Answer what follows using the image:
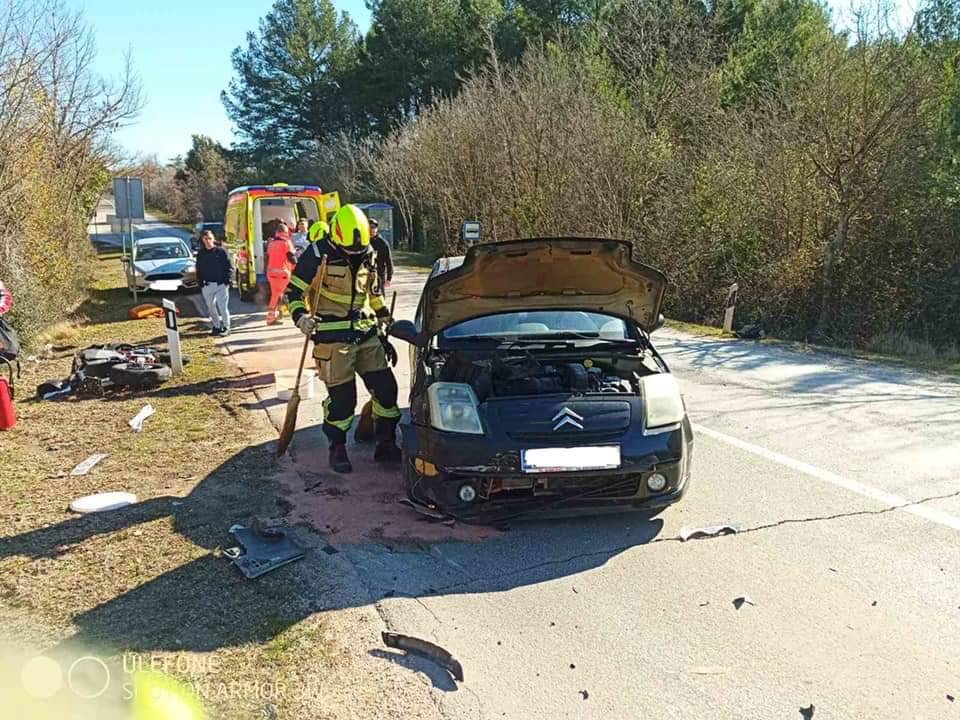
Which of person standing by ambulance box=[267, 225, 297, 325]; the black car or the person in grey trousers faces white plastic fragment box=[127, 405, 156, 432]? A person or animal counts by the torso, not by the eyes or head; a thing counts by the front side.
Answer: the person in grey trousers

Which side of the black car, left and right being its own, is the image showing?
front

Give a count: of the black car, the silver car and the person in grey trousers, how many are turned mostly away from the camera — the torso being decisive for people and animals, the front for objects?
0

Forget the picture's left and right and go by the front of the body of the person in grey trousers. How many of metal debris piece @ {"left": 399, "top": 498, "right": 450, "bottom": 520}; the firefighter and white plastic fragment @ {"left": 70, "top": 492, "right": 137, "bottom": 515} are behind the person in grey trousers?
0

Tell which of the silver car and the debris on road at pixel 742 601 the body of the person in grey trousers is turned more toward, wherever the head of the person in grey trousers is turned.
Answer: the debris on road

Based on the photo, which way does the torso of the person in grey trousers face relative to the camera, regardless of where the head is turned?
toward the camera

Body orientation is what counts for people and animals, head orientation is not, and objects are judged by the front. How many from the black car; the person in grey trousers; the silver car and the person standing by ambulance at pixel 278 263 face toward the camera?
3

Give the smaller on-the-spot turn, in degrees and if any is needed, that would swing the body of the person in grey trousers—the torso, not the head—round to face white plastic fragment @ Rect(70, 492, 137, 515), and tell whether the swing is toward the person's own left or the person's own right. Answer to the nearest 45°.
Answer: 0° — they already face it

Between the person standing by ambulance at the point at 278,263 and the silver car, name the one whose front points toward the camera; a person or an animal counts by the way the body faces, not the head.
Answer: the silver car

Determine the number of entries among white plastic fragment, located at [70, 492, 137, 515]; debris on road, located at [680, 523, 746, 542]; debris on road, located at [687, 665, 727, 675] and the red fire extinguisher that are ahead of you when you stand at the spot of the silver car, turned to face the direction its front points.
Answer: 4

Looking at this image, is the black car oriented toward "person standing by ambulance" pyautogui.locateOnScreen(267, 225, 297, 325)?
no

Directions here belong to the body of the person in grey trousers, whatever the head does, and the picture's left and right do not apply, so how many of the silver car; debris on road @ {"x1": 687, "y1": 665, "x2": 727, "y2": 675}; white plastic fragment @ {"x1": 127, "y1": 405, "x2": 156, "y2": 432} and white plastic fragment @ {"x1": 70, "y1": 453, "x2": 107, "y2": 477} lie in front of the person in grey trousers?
3

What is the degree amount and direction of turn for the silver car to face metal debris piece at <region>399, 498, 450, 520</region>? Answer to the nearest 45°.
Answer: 0° — it already faces it

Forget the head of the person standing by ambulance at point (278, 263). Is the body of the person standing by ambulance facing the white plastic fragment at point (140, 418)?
no

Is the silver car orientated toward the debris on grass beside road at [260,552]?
yes

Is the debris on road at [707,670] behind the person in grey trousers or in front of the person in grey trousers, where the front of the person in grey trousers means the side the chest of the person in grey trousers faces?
in front
